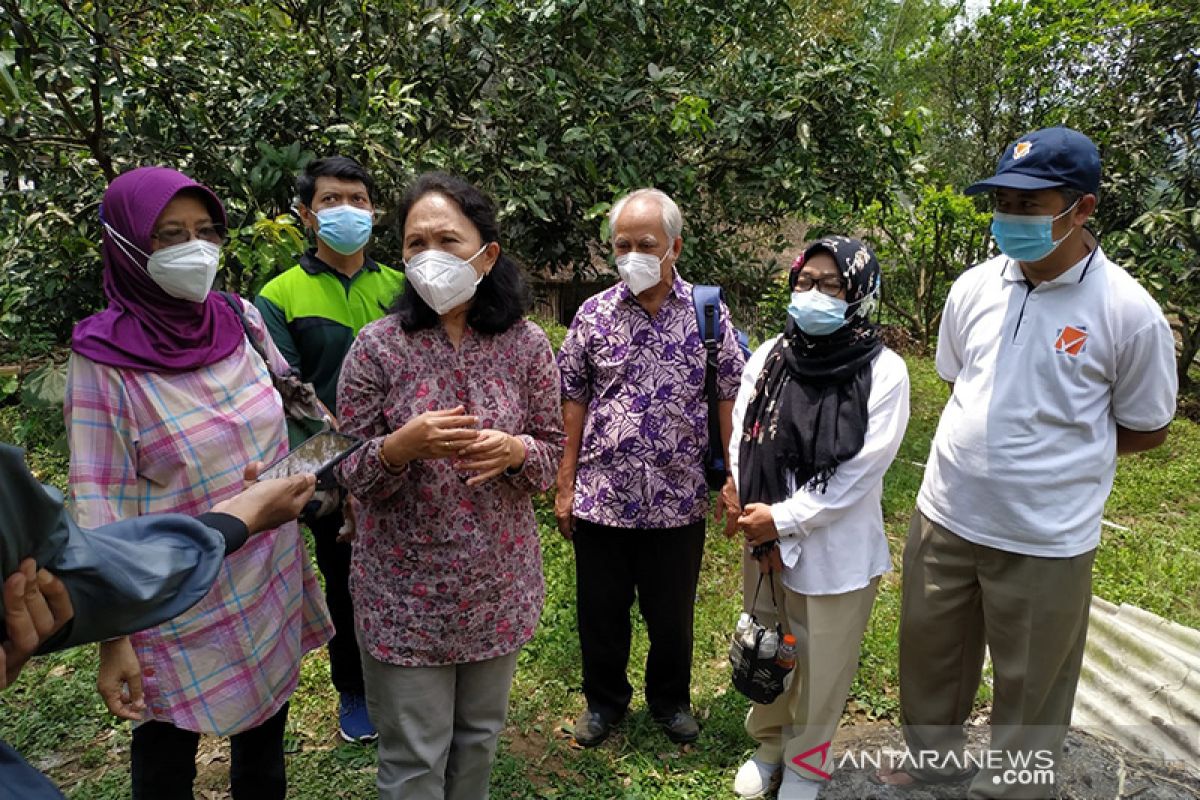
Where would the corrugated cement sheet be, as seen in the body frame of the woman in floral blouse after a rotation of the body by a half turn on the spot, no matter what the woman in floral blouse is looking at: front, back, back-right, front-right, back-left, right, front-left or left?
right

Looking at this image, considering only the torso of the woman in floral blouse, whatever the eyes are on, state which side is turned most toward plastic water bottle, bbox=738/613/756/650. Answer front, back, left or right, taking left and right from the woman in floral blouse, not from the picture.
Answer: left

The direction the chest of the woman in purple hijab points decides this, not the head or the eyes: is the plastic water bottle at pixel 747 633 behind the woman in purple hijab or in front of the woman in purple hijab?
in front

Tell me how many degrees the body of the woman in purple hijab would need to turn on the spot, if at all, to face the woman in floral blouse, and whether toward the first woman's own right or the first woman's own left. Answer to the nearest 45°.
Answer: approximately 45° to the first woman's own left

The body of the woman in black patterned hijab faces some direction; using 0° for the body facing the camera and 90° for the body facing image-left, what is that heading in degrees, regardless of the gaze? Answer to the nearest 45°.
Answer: approximately 45°

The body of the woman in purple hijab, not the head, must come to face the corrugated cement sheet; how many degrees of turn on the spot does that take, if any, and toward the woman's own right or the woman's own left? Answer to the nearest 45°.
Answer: approximately 45° to the woman's own left

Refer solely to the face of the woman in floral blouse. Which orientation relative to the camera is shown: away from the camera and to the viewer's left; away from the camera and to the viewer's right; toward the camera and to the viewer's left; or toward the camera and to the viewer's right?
toward the camera and to the viewer's left

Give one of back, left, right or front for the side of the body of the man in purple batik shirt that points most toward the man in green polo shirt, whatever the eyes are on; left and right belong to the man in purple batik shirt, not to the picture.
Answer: right

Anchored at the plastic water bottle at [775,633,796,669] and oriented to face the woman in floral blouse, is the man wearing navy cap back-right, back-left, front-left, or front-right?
back-left
